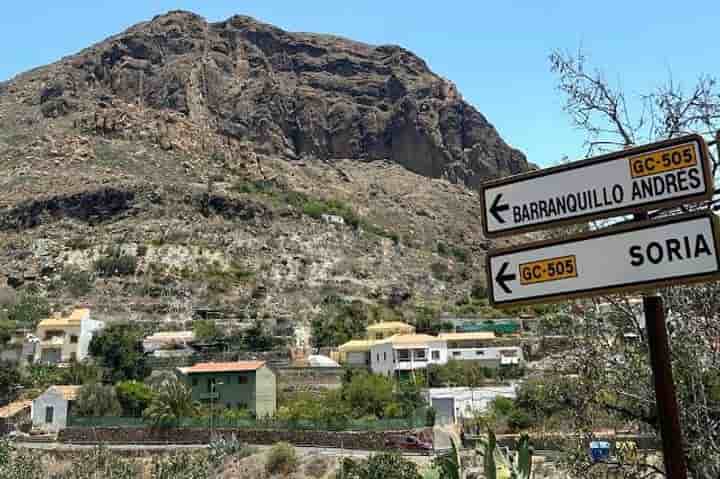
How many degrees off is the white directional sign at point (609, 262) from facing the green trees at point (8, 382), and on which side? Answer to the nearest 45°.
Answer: approximately 135° to its right

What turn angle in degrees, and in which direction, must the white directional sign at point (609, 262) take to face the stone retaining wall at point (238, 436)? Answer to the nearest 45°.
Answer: approximately 135° to its right

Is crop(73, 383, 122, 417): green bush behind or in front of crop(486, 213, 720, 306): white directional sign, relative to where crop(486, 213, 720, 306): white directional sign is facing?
behind

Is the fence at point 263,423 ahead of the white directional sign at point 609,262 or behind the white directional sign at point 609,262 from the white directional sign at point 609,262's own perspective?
behind

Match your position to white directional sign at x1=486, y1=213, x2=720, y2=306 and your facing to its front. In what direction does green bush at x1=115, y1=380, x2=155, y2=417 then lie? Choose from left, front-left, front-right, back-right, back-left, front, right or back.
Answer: back-right

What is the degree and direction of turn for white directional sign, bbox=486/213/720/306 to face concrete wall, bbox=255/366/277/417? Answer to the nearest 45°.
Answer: approximately 135° to its right

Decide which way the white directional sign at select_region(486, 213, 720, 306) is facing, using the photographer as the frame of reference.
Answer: facing the viewer

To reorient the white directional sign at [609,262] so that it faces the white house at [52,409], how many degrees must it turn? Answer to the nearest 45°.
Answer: approximately 135° to its right

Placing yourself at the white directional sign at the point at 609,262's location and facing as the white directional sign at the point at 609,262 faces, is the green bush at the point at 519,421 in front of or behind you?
behind

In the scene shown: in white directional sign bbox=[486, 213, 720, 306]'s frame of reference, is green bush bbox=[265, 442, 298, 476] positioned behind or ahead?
behind
